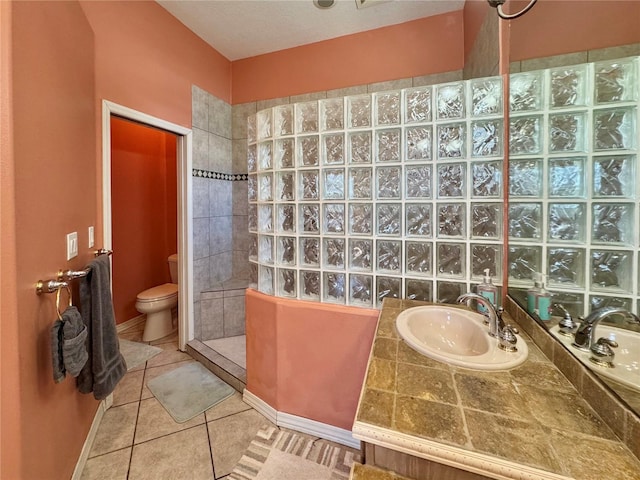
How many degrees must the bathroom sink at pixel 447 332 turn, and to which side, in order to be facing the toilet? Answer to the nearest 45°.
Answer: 0° — it already faces it

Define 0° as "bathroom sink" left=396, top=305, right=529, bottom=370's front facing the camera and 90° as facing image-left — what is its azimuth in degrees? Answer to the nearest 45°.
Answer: approximately 90°

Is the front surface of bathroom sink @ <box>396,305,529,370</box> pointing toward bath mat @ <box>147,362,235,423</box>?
yes

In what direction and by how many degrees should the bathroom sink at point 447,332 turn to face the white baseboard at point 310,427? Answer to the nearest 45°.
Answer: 0° — it already faces it
